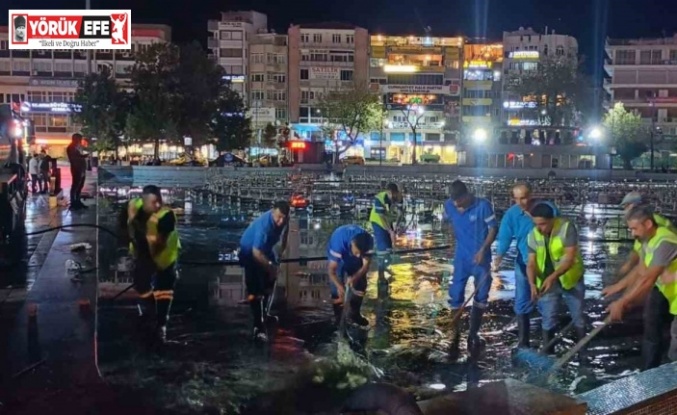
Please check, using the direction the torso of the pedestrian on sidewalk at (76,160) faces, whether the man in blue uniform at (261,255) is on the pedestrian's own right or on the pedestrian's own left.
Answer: on the pedestrian's own right

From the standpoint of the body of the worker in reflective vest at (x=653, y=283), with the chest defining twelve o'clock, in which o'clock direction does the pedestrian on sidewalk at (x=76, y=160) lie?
The pedestrian on sidewalk is roughly at 1 o'clock from the worker in reflective vest.

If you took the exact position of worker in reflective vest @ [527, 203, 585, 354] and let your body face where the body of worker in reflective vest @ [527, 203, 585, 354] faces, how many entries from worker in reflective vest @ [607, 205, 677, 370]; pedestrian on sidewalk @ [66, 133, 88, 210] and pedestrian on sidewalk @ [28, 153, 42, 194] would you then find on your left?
1

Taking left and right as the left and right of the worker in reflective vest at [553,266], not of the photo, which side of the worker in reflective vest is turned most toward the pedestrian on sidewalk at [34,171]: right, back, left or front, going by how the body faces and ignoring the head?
right

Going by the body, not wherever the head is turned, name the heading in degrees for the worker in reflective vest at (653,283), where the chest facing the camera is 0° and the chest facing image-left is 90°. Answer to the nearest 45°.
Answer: approximately 90°

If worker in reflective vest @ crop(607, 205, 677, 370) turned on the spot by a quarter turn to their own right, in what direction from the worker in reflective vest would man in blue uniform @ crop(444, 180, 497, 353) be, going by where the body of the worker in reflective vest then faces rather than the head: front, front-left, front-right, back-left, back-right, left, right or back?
front-left

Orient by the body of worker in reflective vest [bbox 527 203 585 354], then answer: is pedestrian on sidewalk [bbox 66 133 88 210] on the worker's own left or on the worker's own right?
on the worker's own right

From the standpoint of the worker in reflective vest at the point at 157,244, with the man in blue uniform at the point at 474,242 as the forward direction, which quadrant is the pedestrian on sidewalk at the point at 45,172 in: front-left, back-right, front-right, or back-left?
back-left

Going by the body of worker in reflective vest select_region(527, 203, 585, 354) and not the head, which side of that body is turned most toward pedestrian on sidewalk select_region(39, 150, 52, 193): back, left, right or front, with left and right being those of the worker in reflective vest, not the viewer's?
right

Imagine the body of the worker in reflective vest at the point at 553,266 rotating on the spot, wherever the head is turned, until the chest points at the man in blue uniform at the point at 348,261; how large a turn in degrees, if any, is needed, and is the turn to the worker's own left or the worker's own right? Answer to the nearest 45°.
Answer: approximately 45° to the worker's own right

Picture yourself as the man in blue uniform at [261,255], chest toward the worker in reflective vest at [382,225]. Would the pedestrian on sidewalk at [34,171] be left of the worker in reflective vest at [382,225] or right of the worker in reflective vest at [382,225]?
left

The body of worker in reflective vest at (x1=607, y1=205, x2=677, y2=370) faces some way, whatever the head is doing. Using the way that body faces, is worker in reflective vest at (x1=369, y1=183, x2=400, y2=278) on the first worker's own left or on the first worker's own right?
on the first worker's own right

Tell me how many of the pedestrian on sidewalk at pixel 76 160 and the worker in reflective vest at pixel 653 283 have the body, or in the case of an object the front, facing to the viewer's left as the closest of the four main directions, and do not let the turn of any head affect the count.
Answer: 1

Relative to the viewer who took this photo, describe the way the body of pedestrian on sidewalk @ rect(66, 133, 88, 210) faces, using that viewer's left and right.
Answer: facing to the right of the viewer
